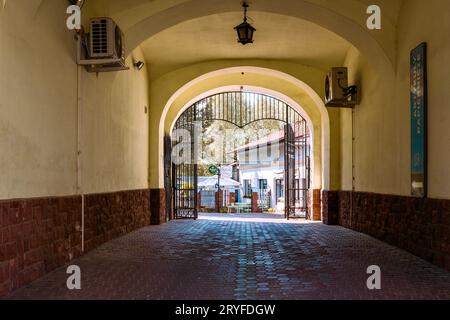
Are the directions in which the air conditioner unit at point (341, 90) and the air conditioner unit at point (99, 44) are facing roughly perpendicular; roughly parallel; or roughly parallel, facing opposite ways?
roughly parallel, facing opposite ways

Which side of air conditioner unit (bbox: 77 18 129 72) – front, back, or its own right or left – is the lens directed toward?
right

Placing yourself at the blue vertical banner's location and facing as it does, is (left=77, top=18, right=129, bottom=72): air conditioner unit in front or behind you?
in front

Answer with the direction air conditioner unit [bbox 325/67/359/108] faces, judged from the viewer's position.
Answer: facing to the left of the viewer

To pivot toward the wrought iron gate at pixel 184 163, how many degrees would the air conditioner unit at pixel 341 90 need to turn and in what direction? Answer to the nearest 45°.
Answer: approximately 45° to its right

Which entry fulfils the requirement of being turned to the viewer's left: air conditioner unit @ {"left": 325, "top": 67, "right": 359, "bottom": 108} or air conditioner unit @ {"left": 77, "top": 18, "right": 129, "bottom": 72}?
air conditioner unit @ {"left": 325, "top": 67, "right": 359, "bottom": 108}

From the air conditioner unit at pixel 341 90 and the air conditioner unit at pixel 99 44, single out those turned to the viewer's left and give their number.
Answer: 1

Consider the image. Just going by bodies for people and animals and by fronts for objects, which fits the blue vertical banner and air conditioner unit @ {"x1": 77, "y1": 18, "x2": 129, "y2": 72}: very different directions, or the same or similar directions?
very different directions
